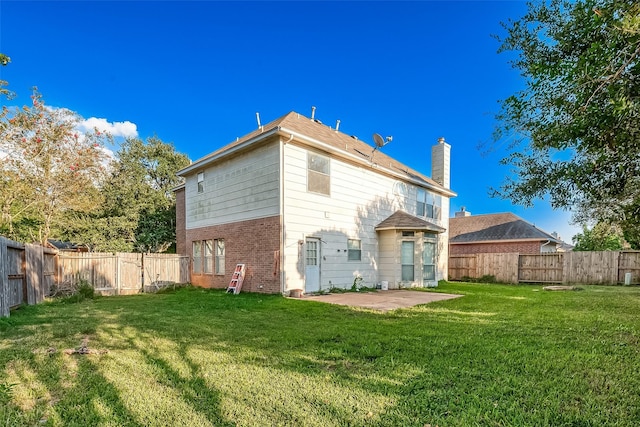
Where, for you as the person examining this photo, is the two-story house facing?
facing away from the viewer and to the left of the viewer

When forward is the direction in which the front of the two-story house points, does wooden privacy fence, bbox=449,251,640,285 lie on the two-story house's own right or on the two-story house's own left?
on the two-story house's own right

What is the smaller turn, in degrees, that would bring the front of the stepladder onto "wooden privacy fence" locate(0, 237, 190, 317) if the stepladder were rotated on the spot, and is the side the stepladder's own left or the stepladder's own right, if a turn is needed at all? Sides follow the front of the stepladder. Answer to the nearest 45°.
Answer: approximately 45° to the stepladder's own right

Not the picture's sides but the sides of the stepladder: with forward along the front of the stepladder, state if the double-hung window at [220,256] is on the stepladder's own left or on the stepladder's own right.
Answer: on the stepladder's own right

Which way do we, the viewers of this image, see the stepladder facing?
facing the viewer and to the left of the viewer

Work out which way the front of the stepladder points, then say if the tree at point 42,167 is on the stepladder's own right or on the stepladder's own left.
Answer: on the stepladder's own right

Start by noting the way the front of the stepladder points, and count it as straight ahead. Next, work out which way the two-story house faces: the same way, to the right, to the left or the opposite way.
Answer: to the right
